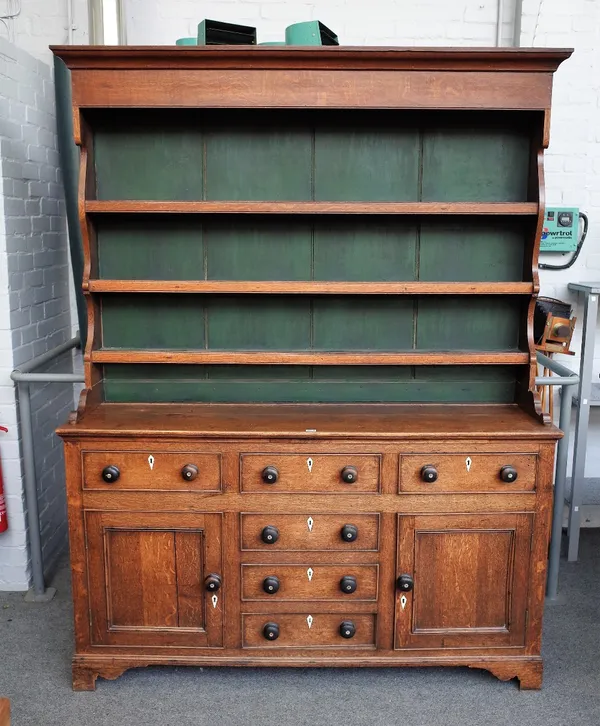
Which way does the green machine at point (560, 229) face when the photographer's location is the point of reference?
facing the viewer

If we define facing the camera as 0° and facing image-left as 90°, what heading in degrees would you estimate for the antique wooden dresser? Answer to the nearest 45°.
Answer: approximately 0°

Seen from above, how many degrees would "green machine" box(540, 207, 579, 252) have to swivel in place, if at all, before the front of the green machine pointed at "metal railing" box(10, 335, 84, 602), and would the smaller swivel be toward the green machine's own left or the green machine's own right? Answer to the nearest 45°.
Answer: approximately 45° to the green machine's own right

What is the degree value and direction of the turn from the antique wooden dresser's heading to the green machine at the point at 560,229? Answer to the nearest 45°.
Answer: approximately 135° to its left

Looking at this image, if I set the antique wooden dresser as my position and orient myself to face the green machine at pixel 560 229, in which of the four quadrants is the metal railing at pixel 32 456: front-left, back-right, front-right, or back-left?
back-left

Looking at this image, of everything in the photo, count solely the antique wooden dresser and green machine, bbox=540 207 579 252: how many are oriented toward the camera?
2
